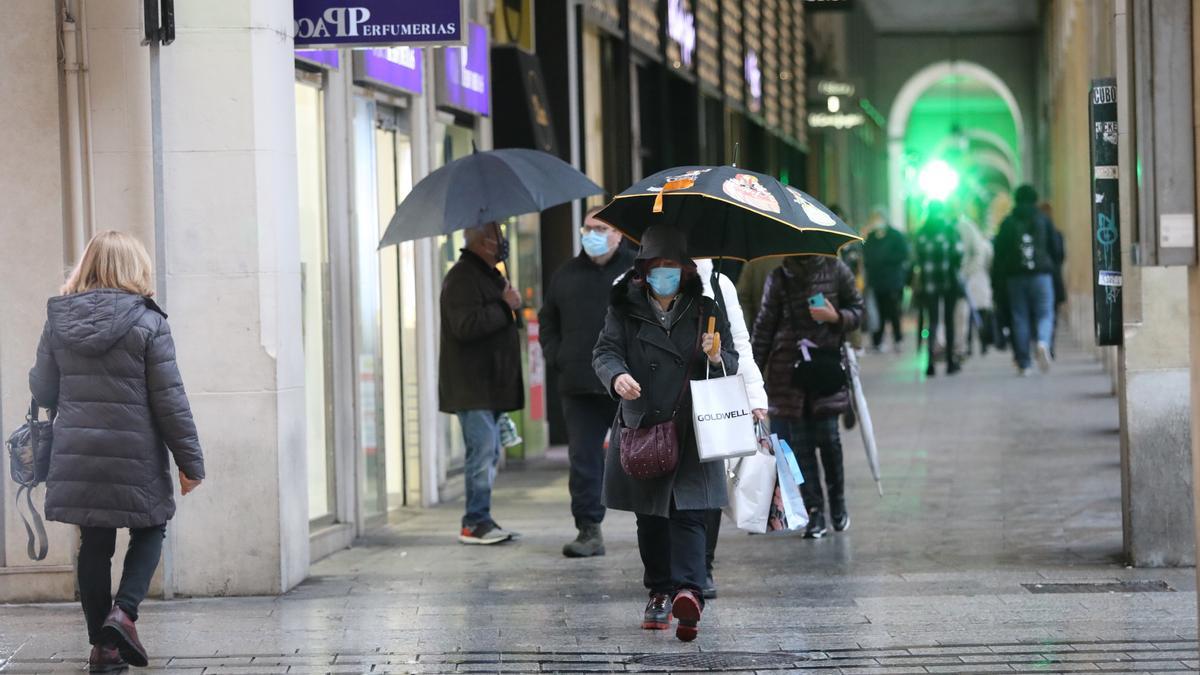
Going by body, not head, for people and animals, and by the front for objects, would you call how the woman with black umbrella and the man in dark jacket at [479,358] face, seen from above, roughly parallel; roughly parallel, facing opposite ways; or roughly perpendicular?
roughly perpendicular

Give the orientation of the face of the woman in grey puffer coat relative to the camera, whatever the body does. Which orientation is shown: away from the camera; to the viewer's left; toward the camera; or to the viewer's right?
away from the camera

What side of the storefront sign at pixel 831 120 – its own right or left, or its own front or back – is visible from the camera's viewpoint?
front

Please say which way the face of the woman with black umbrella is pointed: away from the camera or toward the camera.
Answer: toward the camera

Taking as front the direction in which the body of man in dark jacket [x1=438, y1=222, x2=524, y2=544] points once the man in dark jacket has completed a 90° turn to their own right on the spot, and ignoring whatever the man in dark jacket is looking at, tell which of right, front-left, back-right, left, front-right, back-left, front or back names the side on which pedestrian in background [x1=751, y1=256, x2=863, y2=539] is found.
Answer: left

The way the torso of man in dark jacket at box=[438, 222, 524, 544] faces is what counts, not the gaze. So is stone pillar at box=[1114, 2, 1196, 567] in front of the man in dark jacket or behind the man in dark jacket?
in front

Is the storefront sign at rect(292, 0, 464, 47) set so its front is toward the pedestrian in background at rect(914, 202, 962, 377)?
no

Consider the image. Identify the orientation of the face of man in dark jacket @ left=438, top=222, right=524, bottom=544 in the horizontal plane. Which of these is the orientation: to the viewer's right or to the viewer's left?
to the viewer's right

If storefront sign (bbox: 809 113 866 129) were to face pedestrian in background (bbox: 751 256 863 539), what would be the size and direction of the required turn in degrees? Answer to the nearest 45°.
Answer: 0° — it already faces them

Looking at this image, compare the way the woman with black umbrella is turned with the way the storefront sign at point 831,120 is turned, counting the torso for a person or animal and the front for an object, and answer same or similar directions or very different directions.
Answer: same or similar directions

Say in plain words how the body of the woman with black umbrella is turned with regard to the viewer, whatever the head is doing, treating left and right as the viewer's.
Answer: facing the viewer

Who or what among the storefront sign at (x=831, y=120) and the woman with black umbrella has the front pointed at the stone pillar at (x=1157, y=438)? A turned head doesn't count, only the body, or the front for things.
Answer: the storefront sign

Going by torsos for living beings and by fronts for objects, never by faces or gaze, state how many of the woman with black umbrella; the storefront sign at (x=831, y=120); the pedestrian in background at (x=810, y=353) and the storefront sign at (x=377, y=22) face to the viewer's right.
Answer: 0

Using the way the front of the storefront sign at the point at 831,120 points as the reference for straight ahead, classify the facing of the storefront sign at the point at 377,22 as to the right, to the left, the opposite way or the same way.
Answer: the same way

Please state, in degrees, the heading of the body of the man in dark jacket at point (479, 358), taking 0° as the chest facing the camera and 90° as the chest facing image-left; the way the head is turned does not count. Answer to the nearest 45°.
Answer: approximately 270°

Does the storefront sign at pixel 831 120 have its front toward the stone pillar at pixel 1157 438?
yes
